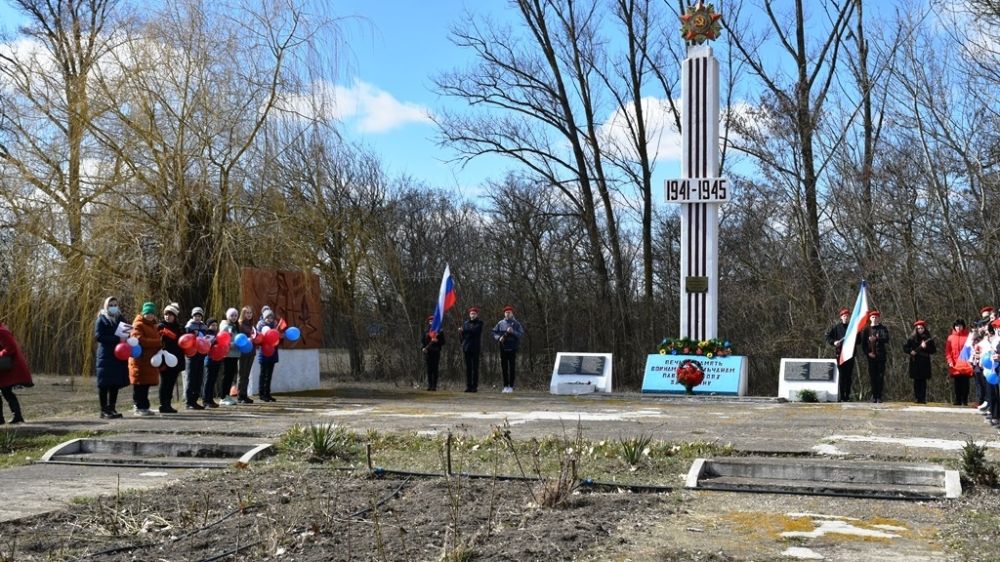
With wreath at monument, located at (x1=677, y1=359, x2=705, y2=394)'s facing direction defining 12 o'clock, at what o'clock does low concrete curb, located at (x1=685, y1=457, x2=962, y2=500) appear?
The low concrete curb is roughly at 12 o'clock from the wreath at monument.

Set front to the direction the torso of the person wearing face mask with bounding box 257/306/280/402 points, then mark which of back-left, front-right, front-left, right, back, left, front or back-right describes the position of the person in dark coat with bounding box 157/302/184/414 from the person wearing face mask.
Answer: right

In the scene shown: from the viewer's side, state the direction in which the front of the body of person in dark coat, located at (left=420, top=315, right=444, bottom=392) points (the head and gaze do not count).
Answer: toward the camera

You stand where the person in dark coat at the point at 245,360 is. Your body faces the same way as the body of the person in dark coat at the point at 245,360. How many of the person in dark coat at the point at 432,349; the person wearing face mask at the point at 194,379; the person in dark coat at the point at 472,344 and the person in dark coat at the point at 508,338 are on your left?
3

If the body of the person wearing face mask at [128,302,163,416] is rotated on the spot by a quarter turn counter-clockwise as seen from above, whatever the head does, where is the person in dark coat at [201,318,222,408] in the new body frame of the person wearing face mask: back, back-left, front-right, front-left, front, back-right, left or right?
front

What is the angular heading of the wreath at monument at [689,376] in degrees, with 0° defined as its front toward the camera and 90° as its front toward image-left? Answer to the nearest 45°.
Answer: approximately 0°

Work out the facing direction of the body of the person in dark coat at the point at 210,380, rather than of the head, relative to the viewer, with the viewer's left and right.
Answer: facing the viewer and to the right of the viewer

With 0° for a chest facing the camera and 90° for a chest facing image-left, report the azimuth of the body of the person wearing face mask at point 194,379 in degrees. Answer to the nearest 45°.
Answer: approximately 315°

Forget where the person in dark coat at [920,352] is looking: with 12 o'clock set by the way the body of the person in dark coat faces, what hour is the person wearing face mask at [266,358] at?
The person wearing face mask is roughly at 2 o'clock from the person in dark coat.

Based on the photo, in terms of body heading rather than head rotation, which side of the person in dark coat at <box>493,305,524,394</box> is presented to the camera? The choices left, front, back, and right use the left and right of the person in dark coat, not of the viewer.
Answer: front

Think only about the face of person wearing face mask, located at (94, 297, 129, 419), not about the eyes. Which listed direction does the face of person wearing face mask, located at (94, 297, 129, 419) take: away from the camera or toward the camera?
toward the camera

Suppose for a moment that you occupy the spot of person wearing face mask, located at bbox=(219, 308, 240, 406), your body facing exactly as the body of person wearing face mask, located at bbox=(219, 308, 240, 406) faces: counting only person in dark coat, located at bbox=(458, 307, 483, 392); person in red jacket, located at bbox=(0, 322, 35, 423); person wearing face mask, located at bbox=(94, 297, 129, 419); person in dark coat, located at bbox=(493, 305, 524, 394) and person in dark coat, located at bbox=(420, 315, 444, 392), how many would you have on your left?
3

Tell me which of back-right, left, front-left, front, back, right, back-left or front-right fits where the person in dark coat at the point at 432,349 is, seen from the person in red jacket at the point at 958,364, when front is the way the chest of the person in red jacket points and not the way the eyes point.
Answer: front-right

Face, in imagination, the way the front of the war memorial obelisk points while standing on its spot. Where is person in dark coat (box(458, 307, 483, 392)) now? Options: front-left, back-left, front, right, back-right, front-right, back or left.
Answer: right

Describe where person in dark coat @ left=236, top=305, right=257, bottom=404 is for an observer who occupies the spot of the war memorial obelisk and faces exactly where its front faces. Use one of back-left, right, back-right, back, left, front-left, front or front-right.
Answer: front-right

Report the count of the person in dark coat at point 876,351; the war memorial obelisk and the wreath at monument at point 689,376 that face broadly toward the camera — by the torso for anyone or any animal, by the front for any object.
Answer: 3

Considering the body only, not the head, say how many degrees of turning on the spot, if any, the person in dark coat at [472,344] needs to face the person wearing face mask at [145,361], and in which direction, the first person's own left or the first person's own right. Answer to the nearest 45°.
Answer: approximately 45° to the first person's own right

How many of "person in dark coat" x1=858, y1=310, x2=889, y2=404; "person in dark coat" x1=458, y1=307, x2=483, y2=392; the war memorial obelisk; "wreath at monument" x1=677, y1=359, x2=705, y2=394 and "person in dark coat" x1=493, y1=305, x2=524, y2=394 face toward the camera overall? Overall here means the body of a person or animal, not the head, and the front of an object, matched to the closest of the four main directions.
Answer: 5
